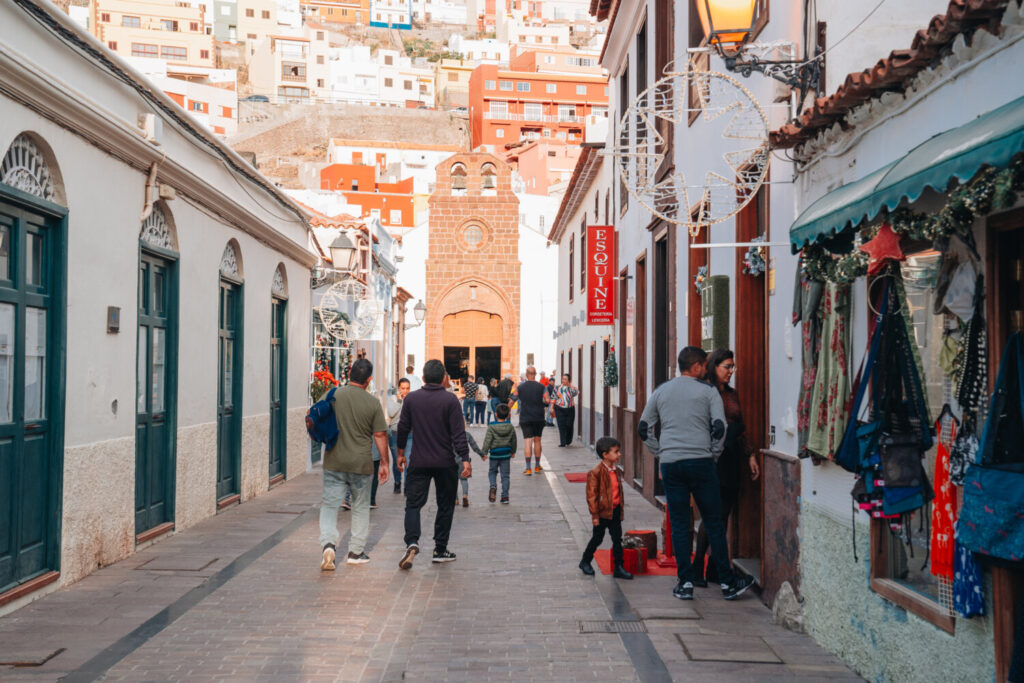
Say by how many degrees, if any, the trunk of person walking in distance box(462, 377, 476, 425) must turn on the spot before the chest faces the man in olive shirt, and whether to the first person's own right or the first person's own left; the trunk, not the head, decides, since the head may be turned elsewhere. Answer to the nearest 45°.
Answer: approximately 180°

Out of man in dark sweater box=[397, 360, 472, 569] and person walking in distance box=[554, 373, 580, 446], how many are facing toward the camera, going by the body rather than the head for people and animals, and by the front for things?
1

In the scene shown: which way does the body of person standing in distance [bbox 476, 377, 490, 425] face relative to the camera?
away from the camera

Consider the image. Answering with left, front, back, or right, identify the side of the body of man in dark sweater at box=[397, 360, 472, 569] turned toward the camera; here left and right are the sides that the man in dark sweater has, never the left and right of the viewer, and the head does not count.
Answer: back

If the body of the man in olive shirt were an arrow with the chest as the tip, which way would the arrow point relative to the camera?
away from the camera

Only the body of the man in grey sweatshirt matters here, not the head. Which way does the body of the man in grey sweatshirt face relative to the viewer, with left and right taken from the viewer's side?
facing away from the viewer

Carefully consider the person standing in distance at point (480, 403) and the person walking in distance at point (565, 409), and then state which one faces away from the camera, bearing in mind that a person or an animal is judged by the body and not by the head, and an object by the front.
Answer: the person standing in distance at point (480, 403)
